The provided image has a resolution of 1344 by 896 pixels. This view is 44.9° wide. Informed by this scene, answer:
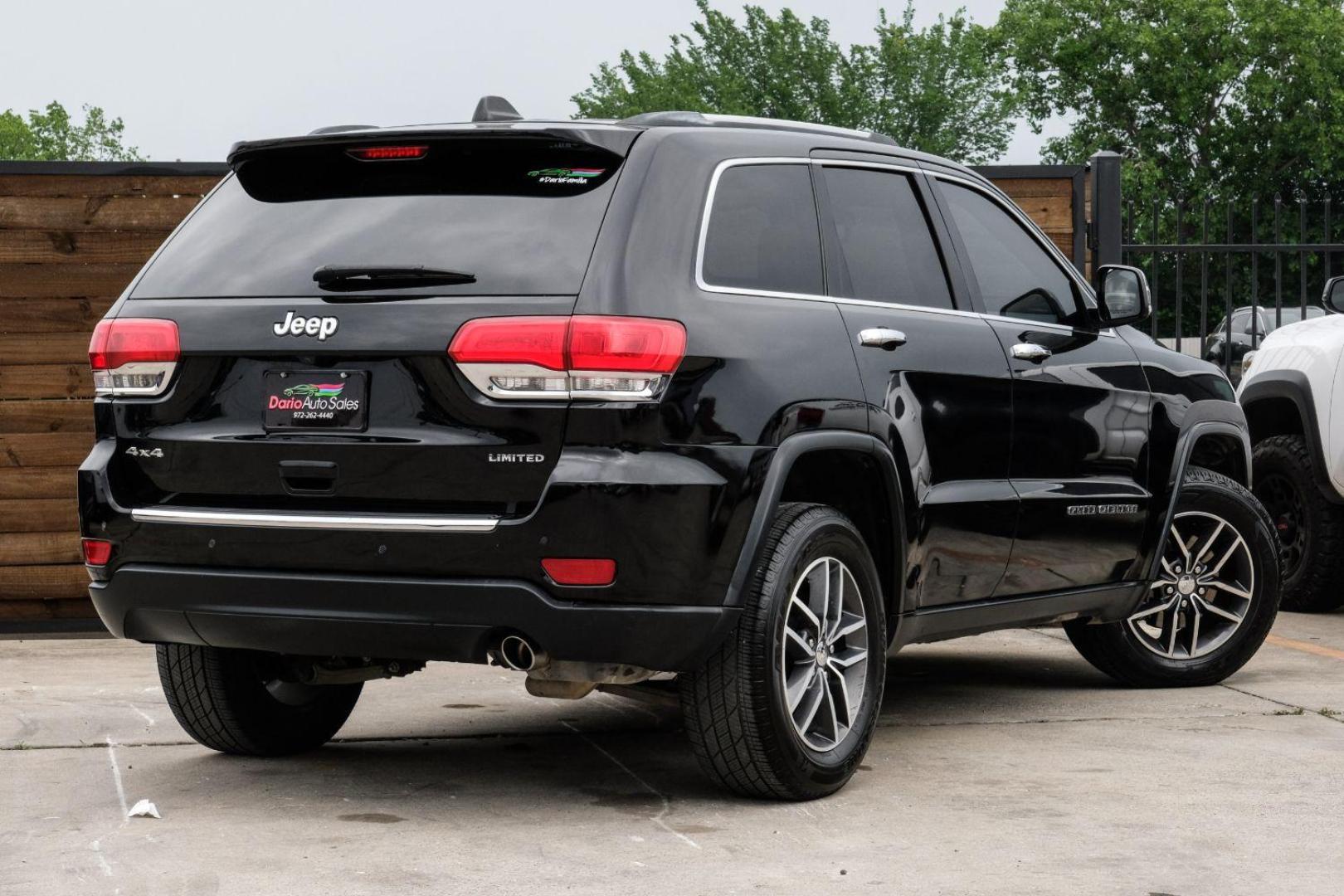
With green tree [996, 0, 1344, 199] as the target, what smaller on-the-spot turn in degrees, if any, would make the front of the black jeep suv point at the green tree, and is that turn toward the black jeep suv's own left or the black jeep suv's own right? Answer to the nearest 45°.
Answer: approximately 45° to the black jeep suv's own left

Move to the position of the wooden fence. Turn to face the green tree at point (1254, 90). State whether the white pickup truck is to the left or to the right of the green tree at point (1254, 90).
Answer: right

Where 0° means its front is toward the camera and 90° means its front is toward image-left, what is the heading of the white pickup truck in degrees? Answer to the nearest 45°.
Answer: approximately 45°

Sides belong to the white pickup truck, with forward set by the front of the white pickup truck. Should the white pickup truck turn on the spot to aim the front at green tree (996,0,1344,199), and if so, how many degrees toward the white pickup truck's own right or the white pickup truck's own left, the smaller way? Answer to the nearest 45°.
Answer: approximately 135° to the white pickup truck's own right

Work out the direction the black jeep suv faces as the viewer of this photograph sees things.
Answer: facing away from the viewer and to the right of the viewer

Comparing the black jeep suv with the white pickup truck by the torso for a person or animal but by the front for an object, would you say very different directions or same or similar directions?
very different directions

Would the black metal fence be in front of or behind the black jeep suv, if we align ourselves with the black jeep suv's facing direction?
in front

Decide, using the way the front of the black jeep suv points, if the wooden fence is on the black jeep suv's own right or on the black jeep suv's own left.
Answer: on the black jeep suv's own left
